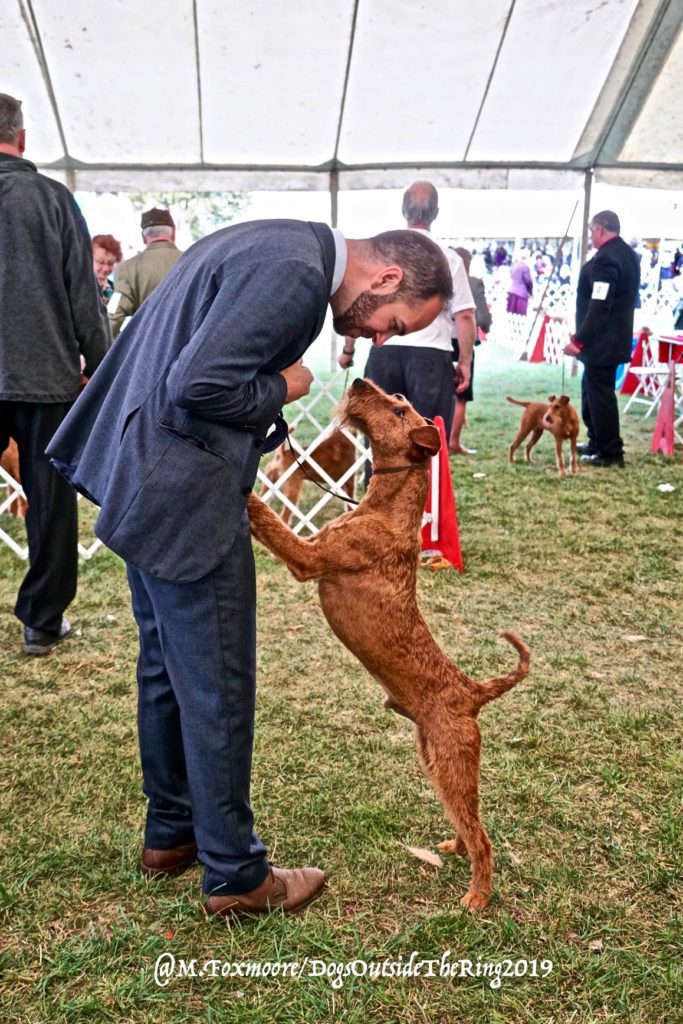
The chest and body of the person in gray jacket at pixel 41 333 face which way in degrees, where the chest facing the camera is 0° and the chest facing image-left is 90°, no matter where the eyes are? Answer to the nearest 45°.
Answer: approximately 180°

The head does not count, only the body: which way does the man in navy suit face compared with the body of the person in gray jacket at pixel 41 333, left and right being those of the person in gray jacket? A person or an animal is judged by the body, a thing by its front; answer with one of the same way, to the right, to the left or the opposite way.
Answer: to the right

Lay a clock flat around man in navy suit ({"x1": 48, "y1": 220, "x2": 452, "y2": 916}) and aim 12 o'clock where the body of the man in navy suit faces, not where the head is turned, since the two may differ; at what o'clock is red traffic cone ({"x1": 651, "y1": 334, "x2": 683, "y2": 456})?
The red traffic cone is roughly at 10 o'clock from the man in navy suit.

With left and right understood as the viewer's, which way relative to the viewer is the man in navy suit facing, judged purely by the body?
facing to the right of the viewer

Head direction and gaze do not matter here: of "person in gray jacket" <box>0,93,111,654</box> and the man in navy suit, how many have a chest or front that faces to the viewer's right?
1

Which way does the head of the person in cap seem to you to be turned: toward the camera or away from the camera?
away from the camera

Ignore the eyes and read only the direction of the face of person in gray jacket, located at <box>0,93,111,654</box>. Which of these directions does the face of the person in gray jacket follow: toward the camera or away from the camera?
away from the camera

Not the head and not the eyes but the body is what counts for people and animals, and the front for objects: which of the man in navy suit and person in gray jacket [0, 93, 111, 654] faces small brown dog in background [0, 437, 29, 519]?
the person in gray jacket

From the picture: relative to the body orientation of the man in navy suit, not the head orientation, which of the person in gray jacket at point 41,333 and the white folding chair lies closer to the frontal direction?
the white folding chair

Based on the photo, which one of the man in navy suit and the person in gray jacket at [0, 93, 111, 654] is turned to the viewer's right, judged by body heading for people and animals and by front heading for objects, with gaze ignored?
the man in navy suit

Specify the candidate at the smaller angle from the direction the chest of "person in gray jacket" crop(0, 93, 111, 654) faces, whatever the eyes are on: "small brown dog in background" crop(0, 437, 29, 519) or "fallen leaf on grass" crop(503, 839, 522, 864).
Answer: the small brown dog in background

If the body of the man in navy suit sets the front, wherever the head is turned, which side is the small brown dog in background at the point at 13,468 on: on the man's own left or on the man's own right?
on the man's own left

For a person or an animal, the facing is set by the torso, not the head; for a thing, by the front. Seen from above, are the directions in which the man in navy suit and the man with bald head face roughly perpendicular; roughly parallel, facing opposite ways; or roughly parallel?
roughly perpendicular

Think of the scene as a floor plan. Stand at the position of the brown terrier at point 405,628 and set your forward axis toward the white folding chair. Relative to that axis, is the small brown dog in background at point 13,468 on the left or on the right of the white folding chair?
left

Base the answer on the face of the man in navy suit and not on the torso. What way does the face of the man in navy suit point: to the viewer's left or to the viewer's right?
to the viewer's right

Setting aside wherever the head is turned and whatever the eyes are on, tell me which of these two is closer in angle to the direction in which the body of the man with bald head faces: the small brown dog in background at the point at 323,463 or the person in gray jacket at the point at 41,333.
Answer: the small brown dog in background

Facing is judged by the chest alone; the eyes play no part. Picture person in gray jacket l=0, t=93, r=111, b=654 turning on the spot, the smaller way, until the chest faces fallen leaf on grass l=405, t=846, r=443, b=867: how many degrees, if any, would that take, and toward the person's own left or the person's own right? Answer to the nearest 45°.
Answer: approximately 135° to the person's own right
